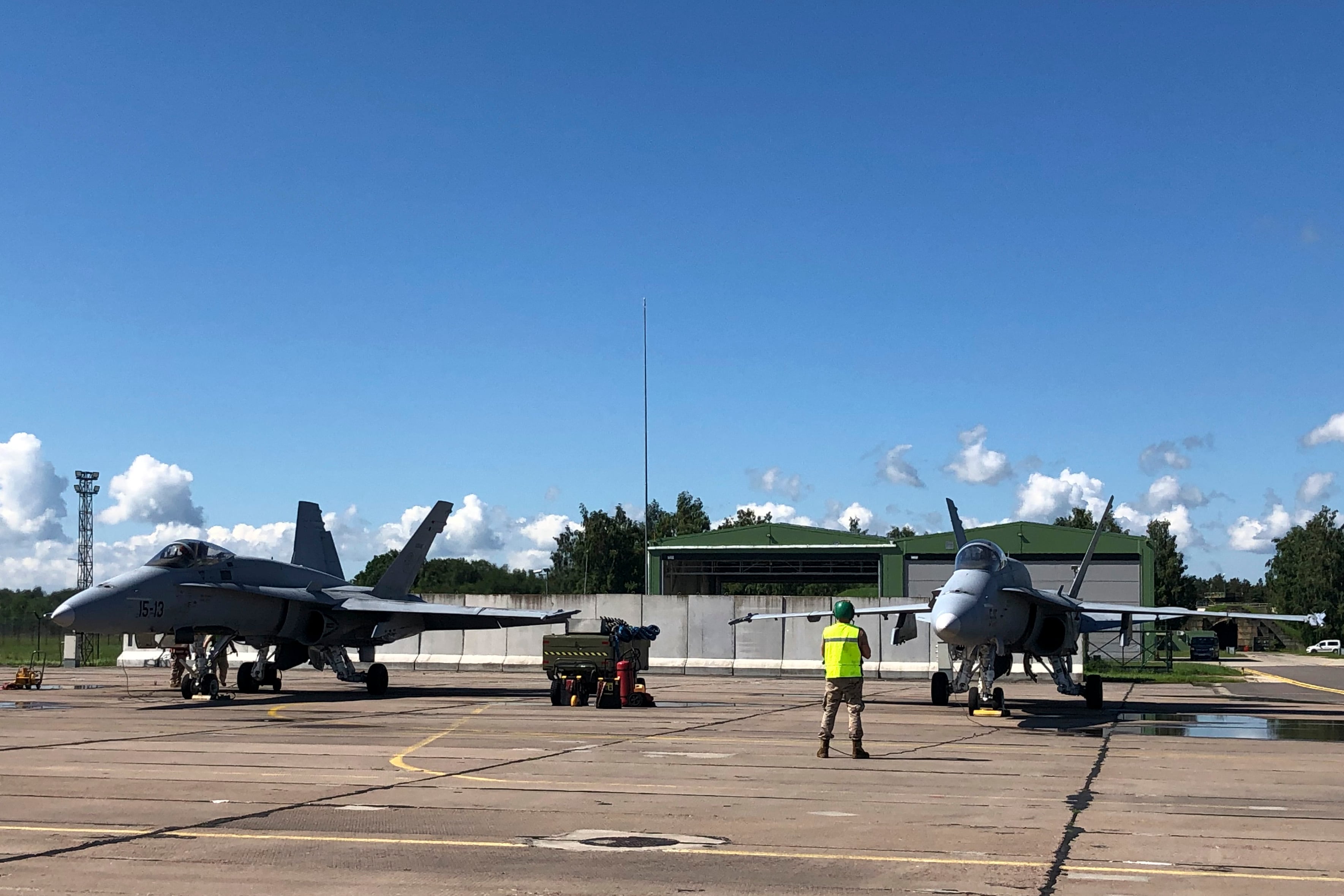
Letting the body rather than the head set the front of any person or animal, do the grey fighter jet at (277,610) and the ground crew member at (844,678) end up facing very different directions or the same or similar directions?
very different directions

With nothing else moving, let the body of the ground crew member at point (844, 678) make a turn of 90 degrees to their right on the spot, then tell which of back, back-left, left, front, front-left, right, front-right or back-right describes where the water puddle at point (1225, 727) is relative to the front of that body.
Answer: front-left

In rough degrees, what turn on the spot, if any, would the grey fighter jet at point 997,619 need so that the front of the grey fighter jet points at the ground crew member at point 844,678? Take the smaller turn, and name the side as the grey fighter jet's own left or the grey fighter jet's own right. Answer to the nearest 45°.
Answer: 0° — it already faces them

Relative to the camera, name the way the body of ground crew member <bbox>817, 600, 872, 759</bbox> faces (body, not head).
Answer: away from the camera

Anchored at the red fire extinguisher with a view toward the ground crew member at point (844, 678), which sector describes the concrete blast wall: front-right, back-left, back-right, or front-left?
back-left

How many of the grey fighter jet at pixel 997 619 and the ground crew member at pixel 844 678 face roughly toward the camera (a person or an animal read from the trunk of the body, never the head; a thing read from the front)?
1

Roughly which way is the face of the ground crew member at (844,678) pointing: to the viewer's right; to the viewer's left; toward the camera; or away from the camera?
away from the camera

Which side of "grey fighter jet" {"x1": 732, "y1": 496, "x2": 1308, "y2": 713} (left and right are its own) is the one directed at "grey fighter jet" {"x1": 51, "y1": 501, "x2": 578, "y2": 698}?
right

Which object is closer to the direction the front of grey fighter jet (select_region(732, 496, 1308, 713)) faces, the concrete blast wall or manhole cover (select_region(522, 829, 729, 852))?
the manhole cover

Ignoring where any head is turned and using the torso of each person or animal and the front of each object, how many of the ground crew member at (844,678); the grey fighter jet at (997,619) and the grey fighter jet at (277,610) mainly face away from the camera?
1

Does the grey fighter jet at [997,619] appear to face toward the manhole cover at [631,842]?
yes

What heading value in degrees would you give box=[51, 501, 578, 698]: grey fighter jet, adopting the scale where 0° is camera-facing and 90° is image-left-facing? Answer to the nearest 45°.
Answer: approximately 45°
